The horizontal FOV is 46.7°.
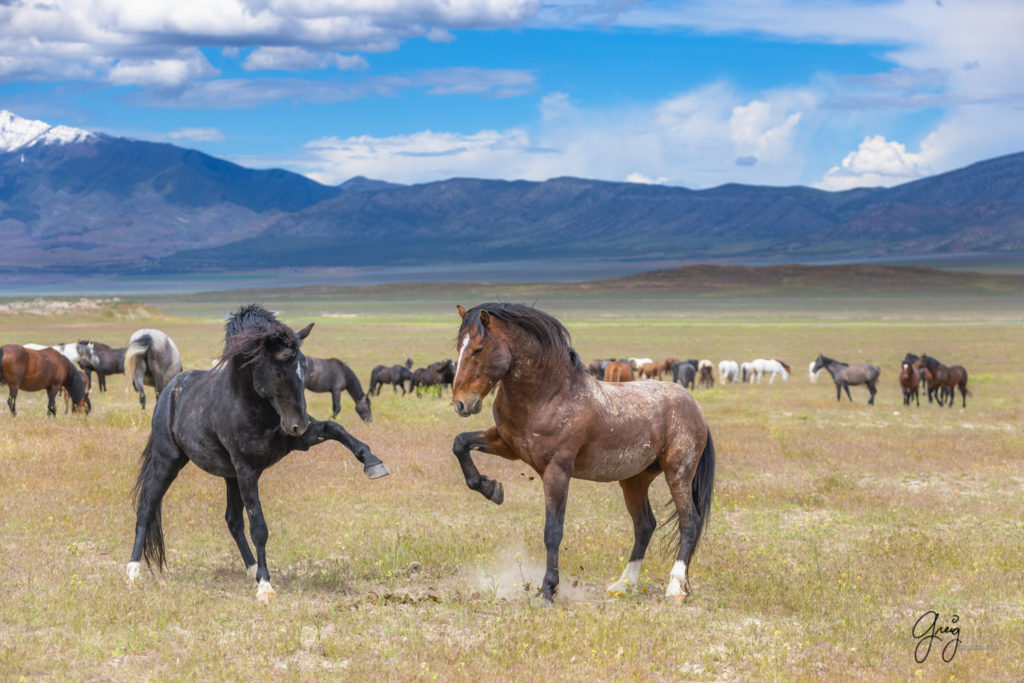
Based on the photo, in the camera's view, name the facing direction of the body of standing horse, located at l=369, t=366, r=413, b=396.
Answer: to the viewer's right

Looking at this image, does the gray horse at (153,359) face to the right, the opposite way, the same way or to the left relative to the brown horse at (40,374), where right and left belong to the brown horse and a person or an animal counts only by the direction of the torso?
to the left

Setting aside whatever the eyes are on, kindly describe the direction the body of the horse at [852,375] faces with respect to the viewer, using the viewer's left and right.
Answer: facing to the left of the viewer

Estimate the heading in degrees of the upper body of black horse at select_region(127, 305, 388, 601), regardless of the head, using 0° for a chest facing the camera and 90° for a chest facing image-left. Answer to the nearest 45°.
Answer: approximately 315°

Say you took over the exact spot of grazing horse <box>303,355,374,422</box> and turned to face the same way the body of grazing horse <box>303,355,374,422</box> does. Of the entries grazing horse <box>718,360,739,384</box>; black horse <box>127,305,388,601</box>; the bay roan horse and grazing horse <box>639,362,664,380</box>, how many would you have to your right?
2

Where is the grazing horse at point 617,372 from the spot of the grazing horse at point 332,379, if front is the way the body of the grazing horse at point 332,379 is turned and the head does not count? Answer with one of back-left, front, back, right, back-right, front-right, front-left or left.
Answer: front-left

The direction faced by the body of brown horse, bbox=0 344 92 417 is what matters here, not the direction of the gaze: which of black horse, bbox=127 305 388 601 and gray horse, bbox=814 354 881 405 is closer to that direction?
the gray horse

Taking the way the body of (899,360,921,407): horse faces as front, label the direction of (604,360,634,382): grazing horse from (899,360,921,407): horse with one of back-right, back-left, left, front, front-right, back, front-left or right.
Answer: front-right

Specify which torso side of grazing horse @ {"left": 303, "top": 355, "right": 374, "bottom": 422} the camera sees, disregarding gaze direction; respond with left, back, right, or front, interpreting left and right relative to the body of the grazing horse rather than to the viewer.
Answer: right

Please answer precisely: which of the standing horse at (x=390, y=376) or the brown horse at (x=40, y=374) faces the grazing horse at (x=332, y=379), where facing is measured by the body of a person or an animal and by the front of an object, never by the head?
the brown horse

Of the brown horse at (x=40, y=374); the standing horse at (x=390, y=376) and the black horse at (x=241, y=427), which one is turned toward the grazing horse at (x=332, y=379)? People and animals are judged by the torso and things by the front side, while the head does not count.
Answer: the brown horse

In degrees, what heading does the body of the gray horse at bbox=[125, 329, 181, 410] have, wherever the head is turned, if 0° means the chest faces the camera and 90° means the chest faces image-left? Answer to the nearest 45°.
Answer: approximately 180°

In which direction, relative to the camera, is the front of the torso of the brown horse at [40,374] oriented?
to the viewer's right
